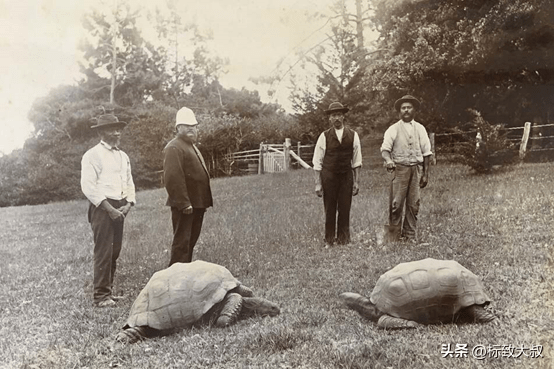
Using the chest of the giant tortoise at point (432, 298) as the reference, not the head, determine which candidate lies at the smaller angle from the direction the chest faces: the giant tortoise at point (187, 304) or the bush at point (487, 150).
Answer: the giant tortoise

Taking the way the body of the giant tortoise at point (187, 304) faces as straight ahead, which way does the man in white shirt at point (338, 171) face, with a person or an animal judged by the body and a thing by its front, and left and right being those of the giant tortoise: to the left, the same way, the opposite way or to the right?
to the right

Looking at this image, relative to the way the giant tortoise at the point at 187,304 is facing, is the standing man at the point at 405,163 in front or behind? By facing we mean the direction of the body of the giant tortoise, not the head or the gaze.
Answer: in front

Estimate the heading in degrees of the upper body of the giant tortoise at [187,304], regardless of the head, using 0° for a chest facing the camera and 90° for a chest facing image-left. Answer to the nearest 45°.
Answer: approximately 270°

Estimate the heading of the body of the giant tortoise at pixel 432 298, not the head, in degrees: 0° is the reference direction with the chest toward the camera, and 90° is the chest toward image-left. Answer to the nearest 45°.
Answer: approximately 90°

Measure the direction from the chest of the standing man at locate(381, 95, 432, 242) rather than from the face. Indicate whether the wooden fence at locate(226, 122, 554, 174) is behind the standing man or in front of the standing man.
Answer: behind

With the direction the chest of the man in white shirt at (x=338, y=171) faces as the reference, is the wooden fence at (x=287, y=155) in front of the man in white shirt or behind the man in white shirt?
behind

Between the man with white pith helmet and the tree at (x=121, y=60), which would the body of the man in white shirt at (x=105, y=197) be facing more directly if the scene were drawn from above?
the man with white pith helmet

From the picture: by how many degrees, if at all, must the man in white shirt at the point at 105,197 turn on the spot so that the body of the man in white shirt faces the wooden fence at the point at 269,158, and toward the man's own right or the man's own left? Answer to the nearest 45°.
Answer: approximately 90° to the man's own left
